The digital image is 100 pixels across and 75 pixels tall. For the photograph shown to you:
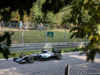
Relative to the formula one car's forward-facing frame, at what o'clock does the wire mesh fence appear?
The wire mesh fence is roughly at 4 o'clock from the formula one car.

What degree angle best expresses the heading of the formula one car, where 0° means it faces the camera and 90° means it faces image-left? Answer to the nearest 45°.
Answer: approximately 45°
